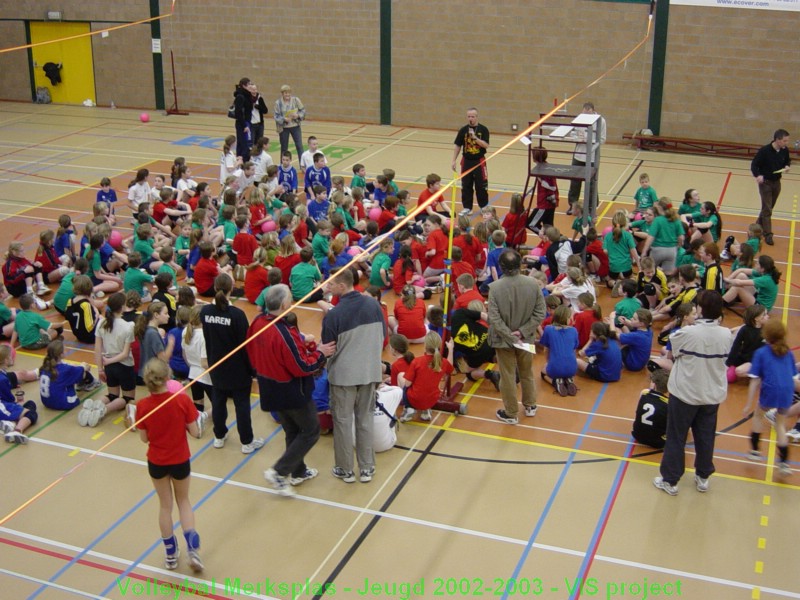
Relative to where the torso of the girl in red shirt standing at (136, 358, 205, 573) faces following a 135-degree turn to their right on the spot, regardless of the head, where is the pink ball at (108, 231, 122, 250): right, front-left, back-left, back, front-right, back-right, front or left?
back-left

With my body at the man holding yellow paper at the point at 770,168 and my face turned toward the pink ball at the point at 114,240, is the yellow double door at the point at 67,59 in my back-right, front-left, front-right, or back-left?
front-right

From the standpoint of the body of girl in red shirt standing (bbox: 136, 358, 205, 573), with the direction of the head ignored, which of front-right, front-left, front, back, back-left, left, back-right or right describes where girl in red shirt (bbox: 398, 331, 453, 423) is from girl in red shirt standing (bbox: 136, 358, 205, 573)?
front-right

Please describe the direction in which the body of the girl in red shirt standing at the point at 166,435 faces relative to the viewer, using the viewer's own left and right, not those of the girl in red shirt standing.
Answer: facing away from the viewer

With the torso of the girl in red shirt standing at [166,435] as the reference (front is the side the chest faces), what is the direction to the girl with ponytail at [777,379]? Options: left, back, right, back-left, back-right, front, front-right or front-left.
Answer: right

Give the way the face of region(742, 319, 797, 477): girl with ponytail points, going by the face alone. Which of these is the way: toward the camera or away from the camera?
away from the camera

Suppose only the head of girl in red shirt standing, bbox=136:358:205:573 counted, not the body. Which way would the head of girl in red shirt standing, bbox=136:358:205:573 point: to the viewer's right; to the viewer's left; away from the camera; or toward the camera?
away from the camera

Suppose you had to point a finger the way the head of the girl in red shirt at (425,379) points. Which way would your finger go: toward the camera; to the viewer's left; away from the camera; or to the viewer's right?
away from the camera

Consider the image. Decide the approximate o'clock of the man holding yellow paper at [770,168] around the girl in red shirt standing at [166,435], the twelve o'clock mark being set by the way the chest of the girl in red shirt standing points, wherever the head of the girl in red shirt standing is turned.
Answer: The man holding yellow paper is roughly at 2 o'clock from the girl in red shirt standing.

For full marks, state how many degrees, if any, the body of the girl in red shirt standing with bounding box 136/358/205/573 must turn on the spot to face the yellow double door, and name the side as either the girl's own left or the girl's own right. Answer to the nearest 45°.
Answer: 0° — they already face it

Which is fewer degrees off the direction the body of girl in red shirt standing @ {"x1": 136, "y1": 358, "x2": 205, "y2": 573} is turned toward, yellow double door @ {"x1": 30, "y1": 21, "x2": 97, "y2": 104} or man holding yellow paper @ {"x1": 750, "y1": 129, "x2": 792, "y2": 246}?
the yellow double door

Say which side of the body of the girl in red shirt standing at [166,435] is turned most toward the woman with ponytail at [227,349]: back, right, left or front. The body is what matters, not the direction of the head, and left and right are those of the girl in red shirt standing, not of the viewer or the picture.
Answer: front
